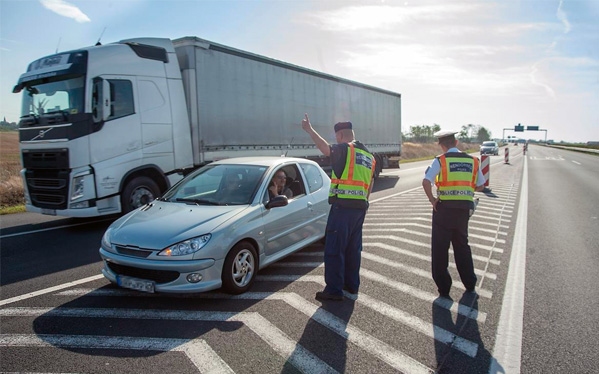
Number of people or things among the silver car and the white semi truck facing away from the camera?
0

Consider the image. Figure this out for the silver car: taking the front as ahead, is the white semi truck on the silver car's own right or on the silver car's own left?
on the silver car's own right

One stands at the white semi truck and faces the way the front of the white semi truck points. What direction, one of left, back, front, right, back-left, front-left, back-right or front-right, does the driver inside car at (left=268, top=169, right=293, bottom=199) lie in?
left

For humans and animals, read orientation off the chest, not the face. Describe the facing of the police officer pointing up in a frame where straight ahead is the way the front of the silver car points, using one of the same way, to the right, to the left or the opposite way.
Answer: to the right

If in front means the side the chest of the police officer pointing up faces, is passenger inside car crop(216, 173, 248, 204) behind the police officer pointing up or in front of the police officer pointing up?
in front

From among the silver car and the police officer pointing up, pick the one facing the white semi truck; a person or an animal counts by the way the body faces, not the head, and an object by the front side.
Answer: the police officer pointing up

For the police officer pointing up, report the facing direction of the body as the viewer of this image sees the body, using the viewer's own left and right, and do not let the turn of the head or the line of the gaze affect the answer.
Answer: facing away from the viewer and to the left of the viewer

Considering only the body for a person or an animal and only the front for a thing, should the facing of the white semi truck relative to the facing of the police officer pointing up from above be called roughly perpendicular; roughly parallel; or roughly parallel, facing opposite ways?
roughly perpendicular

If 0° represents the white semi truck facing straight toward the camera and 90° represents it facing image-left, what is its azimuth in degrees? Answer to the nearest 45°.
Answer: approximately 45°

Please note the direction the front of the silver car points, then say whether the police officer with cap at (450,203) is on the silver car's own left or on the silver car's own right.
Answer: on the silver car's own left

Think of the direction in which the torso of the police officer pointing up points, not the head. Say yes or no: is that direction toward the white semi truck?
yes

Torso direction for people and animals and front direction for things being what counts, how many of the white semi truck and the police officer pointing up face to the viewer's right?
0

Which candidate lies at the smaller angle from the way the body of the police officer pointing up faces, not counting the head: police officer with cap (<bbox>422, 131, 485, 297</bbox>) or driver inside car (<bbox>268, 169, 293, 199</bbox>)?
the driver inside car

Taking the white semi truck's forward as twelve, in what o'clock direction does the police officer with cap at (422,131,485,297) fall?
The police officer with cap is roughly at 11 o'clock from the white semi truck.
